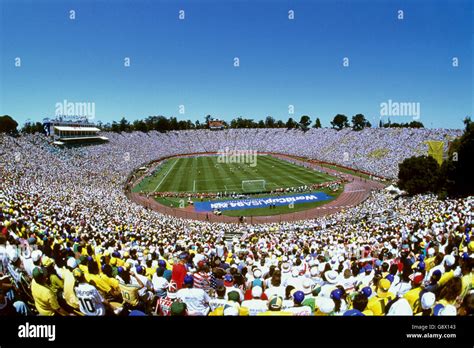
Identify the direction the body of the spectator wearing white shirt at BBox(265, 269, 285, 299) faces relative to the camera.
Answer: away from the camera

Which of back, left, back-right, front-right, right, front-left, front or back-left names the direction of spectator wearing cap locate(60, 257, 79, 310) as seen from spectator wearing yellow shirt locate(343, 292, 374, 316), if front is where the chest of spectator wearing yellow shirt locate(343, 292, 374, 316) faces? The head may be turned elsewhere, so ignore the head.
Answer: left

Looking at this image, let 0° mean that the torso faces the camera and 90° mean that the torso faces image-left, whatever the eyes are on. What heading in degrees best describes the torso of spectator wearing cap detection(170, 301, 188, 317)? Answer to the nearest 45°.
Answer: approximately 180°

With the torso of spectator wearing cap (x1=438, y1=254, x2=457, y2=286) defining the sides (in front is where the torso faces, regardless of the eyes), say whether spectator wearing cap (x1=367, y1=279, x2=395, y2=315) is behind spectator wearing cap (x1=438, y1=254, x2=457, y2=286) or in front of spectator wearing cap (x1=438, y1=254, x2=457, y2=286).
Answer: behind

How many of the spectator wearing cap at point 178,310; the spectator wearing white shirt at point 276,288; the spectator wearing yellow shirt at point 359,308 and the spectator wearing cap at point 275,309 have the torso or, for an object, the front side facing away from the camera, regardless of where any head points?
4

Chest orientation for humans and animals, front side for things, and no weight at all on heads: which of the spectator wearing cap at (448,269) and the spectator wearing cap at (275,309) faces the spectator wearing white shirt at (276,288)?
the spectator wearing cap at (275,309)

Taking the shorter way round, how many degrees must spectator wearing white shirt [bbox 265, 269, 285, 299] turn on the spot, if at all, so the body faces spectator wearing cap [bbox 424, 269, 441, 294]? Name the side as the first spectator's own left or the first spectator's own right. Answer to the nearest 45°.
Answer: approximately 90° to the first spectator's own right

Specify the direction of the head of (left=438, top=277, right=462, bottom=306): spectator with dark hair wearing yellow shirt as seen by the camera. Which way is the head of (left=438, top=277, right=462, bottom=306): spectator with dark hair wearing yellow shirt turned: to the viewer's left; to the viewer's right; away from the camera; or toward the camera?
away from the camera

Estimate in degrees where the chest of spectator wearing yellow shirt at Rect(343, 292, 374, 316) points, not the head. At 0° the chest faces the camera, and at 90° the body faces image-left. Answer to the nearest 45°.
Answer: approximately 180°

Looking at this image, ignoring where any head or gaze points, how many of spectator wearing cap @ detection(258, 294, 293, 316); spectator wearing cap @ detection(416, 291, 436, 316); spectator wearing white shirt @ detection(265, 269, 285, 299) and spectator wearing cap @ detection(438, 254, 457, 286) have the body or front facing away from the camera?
4

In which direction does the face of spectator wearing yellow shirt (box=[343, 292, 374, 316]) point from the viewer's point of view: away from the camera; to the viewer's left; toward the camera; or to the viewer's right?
away from the camera
